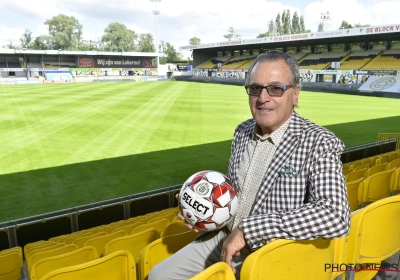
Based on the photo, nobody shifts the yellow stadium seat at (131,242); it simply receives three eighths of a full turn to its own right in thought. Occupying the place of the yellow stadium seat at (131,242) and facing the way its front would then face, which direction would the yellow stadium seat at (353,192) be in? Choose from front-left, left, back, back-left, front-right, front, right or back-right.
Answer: front

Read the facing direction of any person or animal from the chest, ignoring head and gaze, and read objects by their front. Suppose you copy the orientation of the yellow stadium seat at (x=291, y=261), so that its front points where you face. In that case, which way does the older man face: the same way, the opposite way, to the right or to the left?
to the left

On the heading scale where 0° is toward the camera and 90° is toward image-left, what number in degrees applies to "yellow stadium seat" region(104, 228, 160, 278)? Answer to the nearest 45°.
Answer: approximately 135°

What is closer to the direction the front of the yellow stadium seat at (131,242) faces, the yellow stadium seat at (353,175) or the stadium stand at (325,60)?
the stadium stand

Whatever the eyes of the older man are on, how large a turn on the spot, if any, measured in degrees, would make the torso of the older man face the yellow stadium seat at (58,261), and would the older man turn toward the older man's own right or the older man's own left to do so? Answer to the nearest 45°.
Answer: approximately 45° to the older man's own right

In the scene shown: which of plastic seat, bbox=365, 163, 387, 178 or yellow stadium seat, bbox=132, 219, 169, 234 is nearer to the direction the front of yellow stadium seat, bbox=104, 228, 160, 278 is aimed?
the yellow stadium seat

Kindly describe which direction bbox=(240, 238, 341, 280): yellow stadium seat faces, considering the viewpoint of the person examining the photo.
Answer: facing away from the viewer and to the left of the viewer

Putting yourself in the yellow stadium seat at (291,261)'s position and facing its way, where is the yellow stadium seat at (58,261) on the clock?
the yellow stadium seat at (58,261) is roughly at 11 o'clock from the yellow stadium seat at (291,261).

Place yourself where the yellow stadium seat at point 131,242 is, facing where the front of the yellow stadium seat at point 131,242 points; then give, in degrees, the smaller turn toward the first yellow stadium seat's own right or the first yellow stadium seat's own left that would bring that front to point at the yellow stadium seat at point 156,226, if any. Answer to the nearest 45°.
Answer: approximately 45° to the first yellow stadium seat's own right

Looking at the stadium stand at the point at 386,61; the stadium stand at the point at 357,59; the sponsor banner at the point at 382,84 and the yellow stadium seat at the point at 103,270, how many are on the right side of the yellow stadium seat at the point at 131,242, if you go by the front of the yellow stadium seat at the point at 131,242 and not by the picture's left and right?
3

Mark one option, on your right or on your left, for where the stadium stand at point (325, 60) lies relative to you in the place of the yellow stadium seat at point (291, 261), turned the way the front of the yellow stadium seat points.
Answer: on your right

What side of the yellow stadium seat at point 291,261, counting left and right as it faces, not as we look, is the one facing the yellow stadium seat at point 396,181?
right
